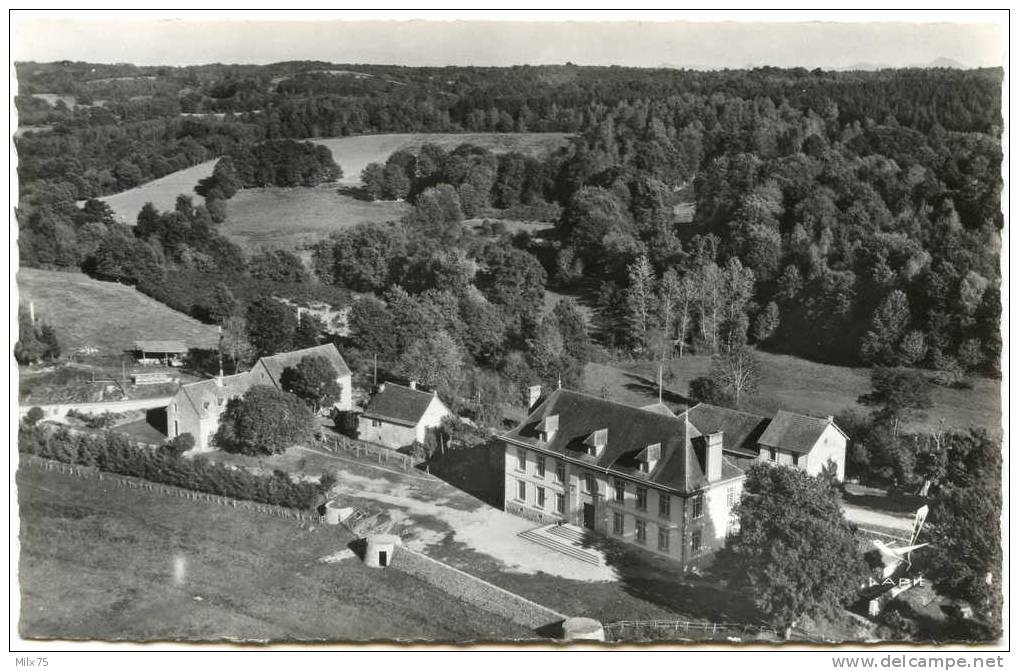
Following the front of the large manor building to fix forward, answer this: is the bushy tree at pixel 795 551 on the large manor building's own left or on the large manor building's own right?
on the large manor building's own left

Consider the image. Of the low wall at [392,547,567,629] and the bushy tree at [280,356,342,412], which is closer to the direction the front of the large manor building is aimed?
the low wall

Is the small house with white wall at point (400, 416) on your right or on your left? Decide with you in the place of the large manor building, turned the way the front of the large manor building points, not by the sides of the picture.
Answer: on your right

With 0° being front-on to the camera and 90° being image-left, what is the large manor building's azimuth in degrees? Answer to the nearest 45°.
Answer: approximately 45°

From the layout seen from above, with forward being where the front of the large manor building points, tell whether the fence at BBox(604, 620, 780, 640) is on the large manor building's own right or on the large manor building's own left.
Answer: on the large manor building's own left
